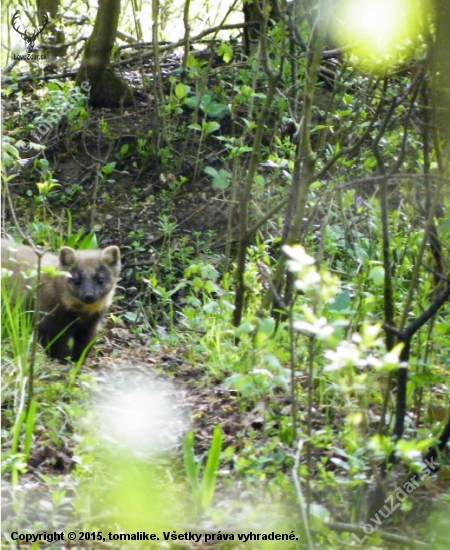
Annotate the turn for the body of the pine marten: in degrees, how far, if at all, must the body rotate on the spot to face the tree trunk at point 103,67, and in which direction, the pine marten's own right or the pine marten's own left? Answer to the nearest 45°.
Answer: approximately 135° to the pine marten's own left

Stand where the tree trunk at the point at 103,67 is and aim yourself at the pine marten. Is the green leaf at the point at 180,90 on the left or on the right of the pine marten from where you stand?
left

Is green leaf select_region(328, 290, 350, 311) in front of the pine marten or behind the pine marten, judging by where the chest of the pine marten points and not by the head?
in front

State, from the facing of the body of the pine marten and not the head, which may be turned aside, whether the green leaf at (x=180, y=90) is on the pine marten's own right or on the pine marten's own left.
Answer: on the pine marten's own left

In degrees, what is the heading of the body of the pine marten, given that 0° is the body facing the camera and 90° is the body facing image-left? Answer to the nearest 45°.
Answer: approximately 315°

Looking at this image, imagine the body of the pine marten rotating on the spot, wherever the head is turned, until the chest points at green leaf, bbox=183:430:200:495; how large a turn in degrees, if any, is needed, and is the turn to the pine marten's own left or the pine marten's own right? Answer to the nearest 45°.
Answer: approximately 45° to the pine marten's own right

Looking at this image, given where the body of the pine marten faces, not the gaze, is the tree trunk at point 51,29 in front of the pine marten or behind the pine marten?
behind

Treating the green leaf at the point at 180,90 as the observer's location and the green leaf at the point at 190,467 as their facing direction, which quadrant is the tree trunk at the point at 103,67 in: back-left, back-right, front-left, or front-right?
back-right

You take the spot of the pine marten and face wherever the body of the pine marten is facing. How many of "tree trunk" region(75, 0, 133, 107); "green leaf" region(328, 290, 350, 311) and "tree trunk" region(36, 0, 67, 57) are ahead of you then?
1
